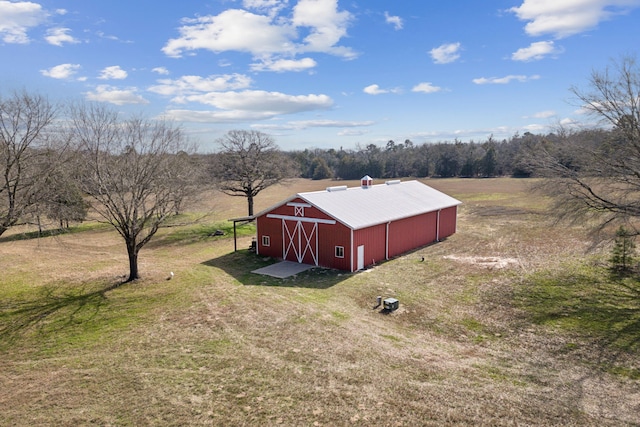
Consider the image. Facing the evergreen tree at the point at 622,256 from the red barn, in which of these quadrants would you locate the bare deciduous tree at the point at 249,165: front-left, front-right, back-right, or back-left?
back-left

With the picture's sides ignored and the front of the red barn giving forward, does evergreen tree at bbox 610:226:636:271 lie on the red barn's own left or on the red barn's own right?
on the red barn's own left

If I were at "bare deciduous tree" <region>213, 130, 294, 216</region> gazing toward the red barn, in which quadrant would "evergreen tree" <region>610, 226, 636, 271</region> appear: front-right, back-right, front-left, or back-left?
front-left

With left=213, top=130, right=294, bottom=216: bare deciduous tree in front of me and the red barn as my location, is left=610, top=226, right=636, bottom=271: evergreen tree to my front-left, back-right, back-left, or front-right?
back-right

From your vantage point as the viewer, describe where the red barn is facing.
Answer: facing the viewer and to the left of the viewer

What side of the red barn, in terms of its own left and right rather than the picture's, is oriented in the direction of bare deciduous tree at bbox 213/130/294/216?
right

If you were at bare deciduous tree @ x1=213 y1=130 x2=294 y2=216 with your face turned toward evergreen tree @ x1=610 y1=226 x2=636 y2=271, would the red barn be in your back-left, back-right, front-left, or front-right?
front-right
